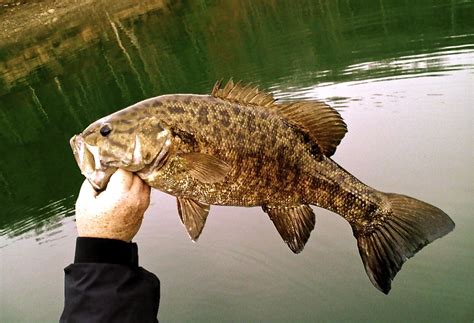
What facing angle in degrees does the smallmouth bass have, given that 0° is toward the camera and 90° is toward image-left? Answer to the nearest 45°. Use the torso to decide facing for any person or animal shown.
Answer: approximately 90°
